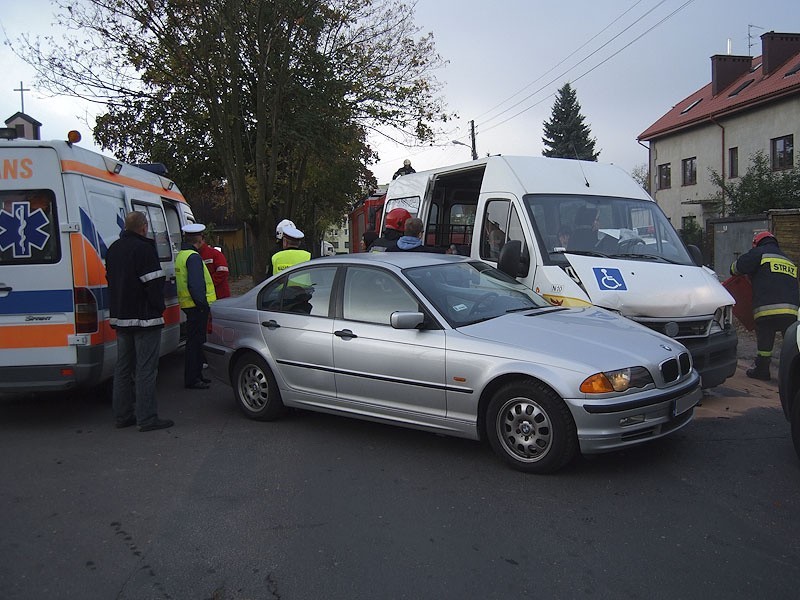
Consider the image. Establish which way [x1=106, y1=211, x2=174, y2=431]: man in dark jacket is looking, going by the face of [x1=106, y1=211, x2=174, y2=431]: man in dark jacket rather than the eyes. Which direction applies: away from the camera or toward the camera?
away from the camera

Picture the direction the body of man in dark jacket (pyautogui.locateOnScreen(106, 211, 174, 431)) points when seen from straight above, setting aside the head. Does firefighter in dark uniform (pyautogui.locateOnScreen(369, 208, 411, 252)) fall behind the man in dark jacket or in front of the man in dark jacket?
in front

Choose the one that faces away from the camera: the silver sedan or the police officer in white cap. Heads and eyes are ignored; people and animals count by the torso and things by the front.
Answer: the police officer in white cap

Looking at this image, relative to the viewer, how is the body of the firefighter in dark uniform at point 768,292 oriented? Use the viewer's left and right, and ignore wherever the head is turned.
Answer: facing away from the viewer and to the left of the viewer

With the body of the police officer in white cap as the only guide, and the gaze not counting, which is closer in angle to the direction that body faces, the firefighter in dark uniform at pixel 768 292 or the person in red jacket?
the person in red jacket

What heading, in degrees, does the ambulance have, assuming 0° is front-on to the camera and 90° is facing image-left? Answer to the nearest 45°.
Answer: approximately 225°

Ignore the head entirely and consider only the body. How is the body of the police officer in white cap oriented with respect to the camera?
away from the camera

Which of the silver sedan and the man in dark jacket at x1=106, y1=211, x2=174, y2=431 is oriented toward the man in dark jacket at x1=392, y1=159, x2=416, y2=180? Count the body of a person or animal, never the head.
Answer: the man in dark jacket at x1=106, y1=211, x2=174, y2=431

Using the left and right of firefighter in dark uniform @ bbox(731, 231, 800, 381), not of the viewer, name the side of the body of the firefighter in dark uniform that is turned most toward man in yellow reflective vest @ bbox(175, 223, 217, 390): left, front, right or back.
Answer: left

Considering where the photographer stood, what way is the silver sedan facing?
facing the viewer and to the right of the viewer

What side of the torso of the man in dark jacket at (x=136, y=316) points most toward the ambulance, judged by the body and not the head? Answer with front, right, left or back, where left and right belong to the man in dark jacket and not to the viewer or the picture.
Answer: left

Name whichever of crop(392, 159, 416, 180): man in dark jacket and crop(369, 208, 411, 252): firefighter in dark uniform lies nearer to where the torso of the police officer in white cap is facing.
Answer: the man in dark jacket

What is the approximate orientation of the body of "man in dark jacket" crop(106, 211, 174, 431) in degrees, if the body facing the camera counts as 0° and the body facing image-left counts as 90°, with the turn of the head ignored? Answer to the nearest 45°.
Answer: approximately 225°

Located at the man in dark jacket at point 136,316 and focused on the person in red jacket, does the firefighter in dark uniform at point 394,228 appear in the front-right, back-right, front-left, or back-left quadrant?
front-right

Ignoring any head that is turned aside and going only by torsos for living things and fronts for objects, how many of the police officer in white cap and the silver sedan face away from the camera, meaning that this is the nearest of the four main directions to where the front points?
1
